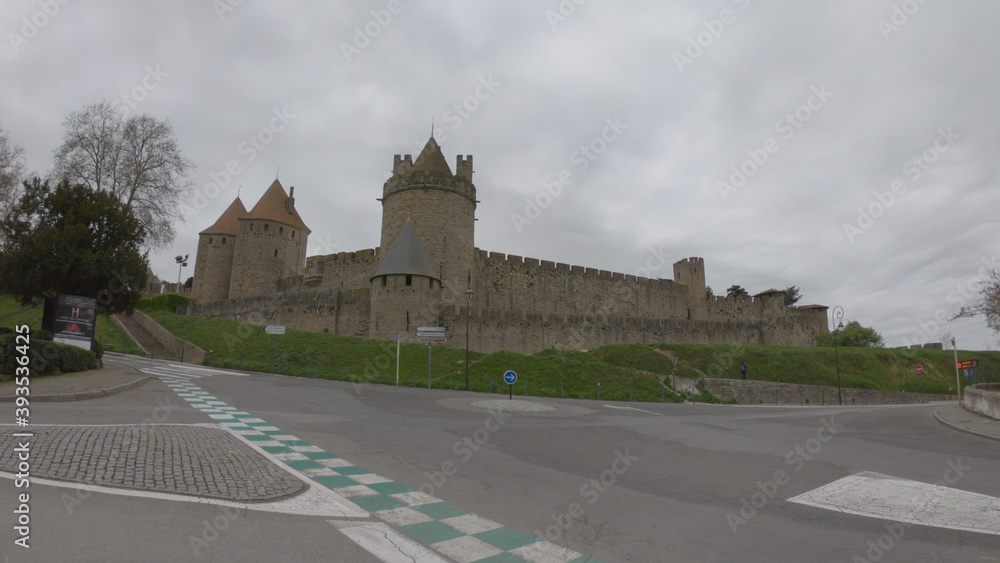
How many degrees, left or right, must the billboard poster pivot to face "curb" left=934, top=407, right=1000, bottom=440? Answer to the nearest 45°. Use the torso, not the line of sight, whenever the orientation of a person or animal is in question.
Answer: approximately 45° to its left

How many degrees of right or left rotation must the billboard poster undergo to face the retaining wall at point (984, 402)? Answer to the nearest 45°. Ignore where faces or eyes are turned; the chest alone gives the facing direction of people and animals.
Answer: approximately 45° to its left

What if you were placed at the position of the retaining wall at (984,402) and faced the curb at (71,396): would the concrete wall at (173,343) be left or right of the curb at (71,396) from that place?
right

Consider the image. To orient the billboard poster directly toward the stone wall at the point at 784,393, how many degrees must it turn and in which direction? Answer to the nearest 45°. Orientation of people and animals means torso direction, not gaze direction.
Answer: approximately 90° to its left

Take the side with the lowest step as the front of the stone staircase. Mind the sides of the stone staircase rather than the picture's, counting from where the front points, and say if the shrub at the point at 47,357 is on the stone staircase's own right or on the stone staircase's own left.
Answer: on the stone staircase's own right

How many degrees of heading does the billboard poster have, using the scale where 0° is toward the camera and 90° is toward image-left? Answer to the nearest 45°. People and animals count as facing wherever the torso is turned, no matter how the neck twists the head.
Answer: approximately 0°

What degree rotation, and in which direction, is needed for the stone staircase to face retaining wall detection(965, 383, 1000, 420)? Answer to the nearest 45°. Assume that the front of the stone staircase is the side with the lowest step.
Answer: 0° — it already faces it
